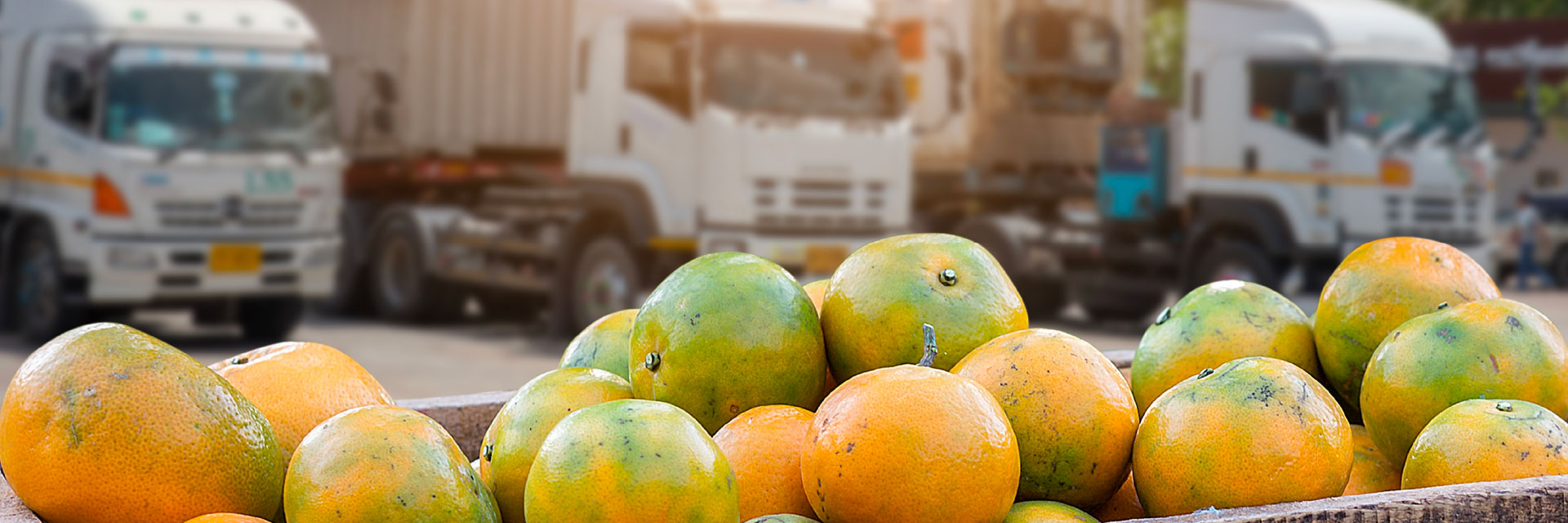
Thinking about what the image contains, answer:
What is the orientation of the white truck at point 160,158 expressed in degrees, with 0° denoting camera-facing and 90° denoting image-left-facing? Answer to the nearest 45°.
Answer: approximately 315°

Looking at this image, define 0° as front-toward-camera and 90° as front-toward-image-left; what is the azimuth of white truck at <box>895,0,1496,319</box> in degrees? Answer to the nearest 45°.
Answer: approximately 315°

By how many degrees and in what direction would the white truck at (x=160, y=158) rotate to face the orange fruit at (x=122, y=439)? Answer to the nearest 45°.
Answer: approximately 45° to its right

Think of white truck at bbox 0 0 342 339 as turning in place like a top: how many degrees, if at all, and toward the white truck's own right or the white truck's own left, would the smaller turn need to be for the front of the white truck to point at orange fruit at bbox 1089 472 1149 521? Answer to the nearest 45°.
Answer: approximately 45° to the white truck's own right

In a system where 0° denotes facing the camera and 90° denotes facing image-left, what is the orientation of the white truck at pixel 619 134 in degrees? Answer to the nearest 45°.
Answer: approximately 315°

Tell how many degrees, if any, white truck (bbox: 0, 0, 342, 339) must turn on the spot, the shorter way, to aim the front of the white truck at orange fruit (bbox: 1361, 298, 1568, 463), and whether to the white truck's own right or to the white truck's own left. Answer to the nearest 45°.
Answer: approximately 45° to the white truck's own right

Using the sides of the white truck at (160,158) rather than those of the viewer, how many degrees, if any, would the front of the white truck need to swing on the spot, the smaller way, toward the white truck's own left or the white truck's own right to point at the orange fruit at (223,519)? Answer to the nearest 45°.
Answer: approximately 45° to the white truck's own right

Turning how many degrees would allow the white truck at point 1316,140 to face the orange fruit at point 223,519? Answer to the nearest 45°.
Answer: approximately 45° to its right
